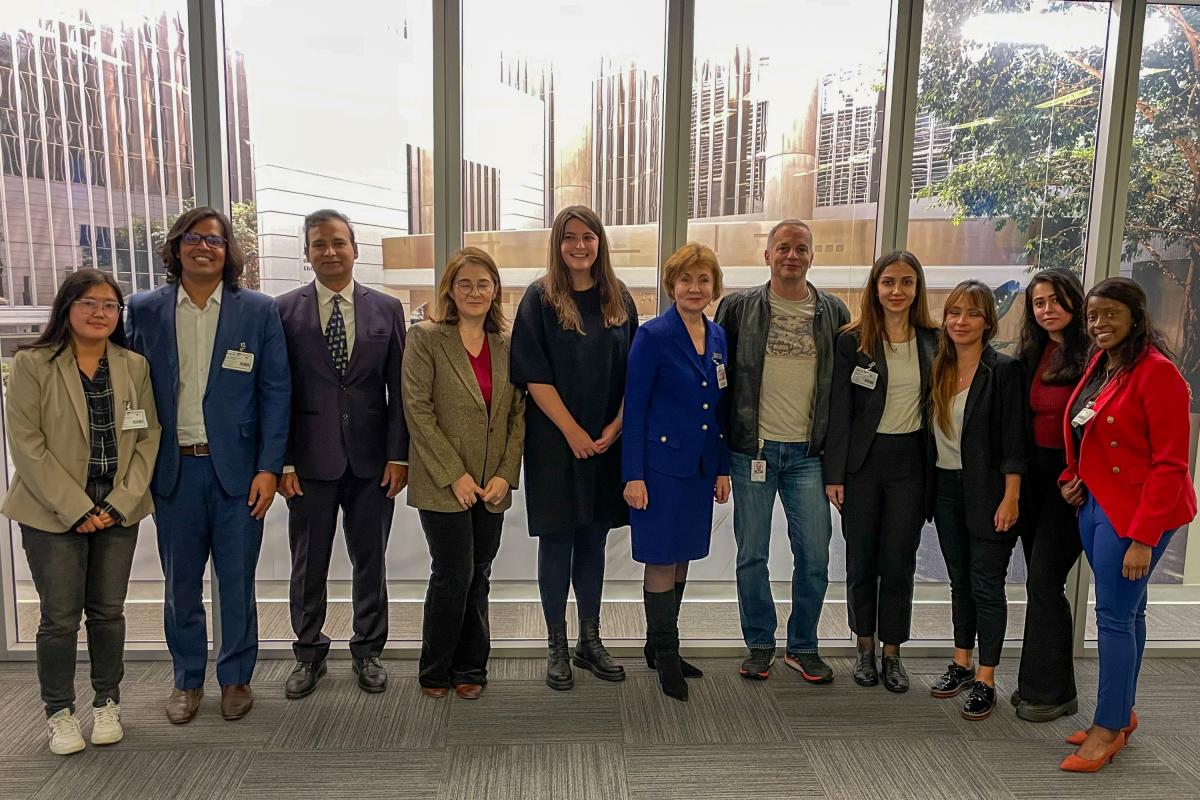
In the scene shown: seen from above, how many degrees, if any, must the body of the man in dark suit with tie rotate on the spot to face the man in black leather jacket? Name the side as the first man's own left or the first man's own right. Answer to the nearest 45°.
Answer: approximately 90° to the first man's own left

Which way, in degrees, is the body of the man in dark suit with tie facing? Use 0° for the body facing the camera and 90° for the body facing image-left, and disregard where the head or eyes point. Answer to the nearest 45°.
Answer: approximately 0°

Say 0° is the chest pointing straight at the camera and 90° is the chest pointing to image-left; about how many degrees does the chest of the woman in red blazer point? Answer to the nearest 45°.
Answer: approximately 45°

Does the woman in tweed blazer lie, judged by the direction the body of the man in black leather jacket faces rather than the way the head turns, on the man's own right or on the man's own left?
on the man's own right

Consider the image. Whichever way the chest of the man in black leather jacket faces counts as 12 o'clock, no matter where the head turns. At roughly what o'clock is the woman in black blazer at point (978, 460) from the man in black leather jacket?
The woman in black blazer is roughly at 9 o'clock from the man in black leather jacket.
